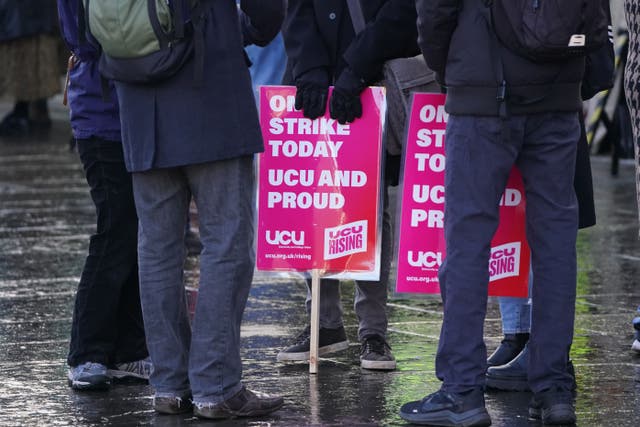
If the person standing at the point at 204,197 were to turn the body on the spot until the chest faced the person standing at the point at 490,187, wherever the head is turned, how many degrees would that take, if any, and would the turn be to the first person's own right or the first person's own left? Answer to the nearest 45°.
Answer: approximately 45° to the first person's own right

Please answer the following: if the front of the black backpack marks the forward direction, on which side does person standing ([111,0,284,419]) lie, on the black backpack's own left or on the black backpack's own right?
on the black backpack's own right

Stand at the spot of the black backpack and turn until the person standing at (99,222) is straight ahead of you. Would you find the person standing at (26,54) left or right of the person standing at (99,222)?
right

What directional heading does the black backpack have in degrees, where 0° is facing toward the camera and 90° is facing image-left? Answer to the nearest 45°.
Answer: approximately 0°

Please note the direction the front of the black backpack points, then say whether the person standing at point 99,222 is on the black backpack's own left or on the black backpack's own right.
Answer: on the black backpack's own right

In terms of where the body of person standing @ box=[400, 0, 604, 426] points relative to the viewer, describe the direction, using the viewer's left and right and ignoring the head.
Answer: facing away from the viewer and to the left of the viewer

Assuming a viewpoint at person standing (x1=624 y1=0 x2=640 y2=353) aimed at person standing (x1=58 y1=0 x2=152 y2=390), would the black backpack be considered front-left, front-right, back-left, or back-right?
front-left

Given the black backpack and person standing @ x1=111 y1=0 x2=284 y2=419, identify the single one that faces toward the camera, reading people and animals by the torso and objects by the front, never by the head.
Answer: the black backpack

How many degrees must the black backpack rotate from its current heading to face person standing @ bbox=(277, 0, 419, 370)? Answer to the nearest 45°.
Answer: approximately 135° to its right

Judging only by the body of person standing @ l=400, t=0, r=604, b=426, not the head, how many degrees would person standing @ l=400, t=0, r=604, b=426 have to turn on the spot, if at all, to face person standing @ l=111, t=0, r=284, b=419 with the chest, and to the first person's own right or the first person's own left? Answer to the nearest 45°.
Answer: approximately 45° to the first person's own left

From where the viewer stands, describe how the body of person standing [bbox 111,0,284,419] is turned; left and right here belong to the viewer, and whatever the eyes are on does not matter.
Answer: facing away from the viewer and to the right of the viewer

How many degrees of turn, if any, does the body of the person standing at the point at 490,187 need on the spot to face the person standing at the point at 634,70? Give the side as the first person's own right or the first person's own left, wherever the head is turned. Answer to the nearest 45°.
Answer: approximately 90° to the first person's own right
